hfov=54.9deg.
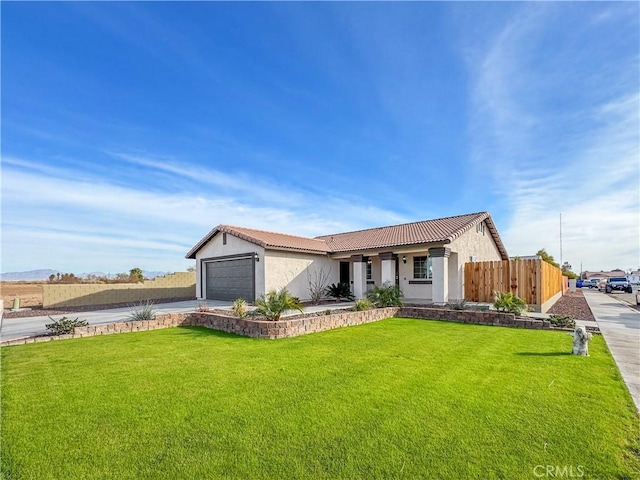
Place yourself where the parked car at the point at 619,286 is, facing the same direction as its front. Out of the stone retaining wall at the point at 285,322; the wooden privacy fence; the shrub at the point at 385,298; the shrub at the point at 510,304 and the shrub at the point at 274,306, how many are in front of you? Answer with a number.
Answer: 5

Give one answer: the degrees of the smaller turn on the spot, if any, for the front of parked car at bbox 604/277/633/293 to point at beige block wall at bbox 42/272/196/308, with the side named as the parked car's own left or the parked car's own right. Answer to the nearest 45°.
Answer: approximately 45° to the parked car's own right

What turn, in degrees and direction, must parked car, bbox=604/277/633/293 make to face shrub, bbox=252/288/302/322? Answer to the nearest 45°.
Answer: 0° — it already faces it

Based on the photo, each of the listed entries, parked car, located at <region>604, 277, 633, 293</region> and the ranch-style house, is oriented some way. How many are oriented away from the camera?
0

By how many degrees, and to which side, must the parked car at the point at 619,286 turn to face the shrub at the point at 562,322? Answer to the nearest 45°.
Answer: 0° — it already faces it

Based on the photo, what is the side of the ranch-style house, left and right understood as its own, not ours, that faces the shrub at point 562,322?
left

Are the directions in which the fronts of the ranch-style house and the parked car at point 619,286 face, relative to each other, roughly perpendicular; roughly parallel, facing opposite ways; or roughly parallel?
roughly parallel

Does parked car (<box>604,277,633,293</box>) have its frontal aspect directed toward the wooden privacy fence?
yes

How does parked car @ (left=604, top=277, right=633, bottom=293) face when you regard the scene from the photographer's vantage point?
facing the viewer

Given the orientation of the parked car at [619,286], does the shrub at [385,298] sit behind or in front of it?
in front

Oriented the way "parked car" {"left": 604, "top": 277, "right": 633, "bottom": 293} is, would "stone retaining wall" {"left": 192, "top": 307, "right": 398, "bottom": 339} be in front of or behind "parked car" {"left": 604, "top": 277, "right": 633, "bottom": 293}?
in front

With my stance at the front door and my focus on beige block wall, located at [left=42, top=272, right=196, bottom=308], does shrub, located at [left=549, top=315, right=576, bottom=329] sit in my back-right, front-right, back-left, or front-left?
back-left

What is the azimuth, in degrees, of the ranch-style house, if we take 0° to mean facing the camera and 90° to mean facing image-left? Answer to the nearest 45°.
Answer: approximately 45°
